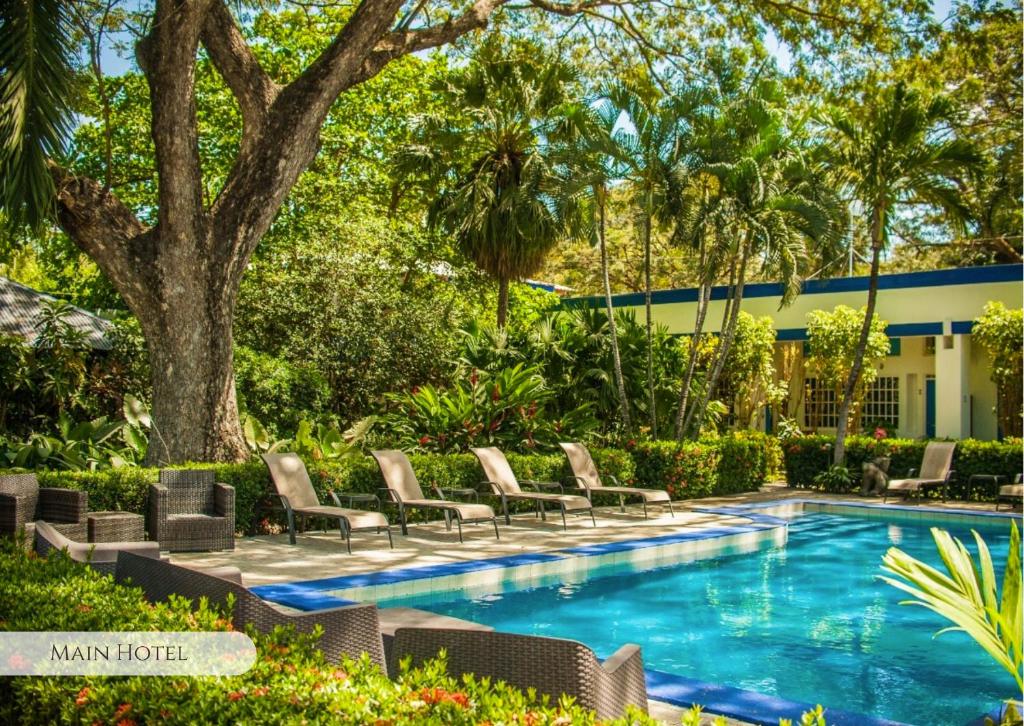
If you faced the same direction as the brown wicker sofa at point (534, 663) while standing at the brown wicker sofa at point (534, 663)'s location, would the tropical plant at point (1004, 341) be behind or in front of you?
in front

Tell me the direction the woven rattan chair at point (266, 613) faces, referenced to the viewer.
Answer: facing away from the viewer and to the right of the viewer

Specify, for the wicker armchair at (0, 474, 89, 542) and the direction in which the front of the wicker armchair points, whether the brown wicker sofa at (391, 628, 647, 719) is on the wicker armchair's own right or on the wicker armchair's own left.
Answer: on the wicker armchair's own right

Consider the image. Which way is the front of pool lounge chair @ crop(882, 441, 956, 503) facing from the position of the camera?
facing the viewer and to the left of the viewer

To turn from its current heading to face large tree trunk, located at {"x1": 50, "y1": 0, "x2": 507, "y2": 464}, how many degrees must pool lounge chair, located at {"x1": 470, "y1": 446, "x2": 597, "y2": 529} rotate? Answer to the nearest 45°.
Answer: approximately 135° to its right

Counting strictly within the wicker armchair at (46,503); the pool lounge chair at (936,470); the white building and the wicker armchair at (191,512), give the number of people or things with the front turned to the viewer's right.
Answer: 1

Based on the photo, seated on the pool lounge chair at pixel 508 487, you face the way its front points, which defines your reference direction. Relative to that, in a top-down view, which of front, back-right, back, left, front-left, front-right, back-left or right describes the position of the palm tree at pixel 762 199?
left

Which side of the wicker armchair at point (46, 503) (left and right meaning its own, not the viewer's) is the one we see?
right

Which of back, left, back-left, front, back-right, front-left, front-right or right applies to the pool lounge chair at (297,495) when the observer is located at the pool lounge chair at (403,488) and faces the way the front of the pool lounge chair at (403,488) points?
right

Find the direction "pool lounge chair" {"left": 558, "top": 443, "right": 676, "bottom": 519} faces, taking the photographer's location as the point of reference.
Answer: facing the viewer and to the right of the viewer

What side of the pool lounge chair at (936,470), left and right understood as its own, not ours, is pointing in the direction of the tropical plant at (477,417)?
front

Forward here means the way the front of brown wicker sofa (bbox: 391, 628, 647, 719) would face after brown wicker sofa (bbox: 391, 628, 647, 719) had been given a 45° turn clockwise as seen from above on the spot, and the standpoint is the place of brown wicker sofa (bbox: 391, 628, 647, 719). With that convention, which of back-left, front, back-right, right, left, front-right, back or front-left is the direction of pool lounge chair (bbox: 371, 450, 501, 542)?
left
